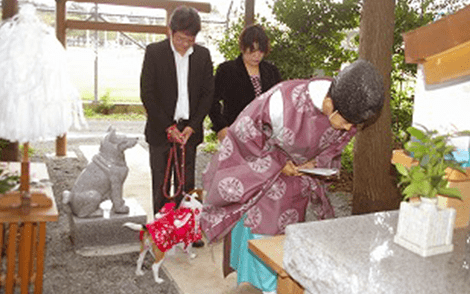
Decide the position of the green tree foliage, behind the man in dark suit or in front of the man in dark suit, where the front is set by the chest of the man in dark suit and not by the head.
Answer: behind

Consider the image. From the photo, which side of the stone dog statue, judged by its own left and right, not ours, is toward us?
right

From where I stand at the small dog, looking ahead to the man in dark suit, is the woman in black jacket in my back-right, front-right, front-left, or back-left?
front-right

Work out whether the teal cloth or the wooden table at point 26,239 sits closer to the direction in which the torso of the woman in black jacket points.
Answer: the teal cloth

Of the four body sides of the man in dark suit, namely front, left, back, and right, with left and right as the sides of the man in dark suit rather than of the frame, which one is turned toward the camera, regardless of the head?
front

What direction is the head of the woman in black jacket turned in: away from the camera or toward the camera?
toward the camera

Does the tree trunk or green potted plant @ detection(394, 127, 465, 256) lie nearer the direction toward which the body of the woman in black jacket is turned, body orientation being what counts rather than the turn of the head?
the green potted plant

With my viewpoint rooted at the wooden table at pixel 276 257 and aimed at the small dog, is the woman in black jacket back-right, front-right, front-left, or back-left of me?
front-right

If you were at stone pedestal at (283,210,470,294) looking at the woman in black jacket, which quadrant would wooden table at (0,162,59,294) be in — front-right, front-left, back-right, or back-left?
front-left

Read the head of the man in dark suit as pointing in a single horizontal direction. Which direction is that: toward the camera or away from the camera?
toward the camera

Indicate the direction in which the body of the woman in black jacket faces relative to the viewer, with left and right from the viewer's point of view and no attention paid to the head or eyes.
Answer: facing the viewer and to the right of the viewer

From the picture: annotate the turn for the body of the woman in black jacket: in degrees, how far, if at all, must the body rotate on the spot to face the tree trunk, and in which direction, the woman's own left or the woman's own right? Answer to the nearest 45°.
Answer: approximately 90° to the woman's own left
